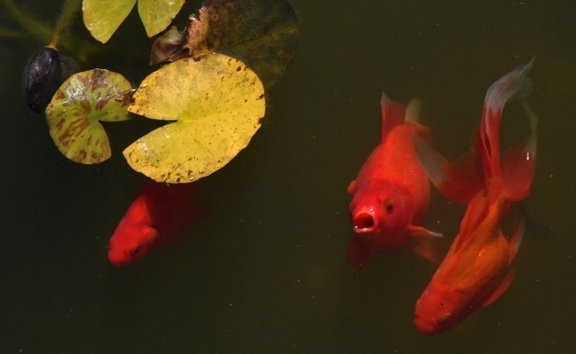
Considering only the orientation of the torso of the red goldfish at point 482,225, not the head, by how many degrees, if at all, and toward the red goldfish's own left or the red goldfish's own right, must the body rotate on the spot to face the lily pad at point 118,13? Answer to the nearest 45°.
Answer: approximately 45° to the red goldfish's own right

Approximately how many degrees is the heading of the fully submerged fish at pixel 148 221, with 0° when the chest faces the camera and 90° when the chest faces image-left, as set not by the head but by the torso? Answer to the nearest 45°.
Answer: approximately 45°

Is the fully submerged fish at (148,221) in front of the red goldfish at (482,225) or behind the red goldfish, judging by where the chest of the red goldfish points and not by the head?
in front

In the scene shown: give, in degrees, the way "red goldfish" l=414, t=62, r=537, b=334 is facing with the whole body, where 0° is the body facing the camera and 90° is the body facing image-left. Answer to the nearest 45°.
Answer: approximately 45°

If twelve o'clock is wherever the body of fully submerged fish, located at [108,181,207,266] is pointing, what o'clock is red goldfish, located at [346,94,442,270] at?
The red goldfish is roughly at 8 o'clock from the fully submerged fish.
